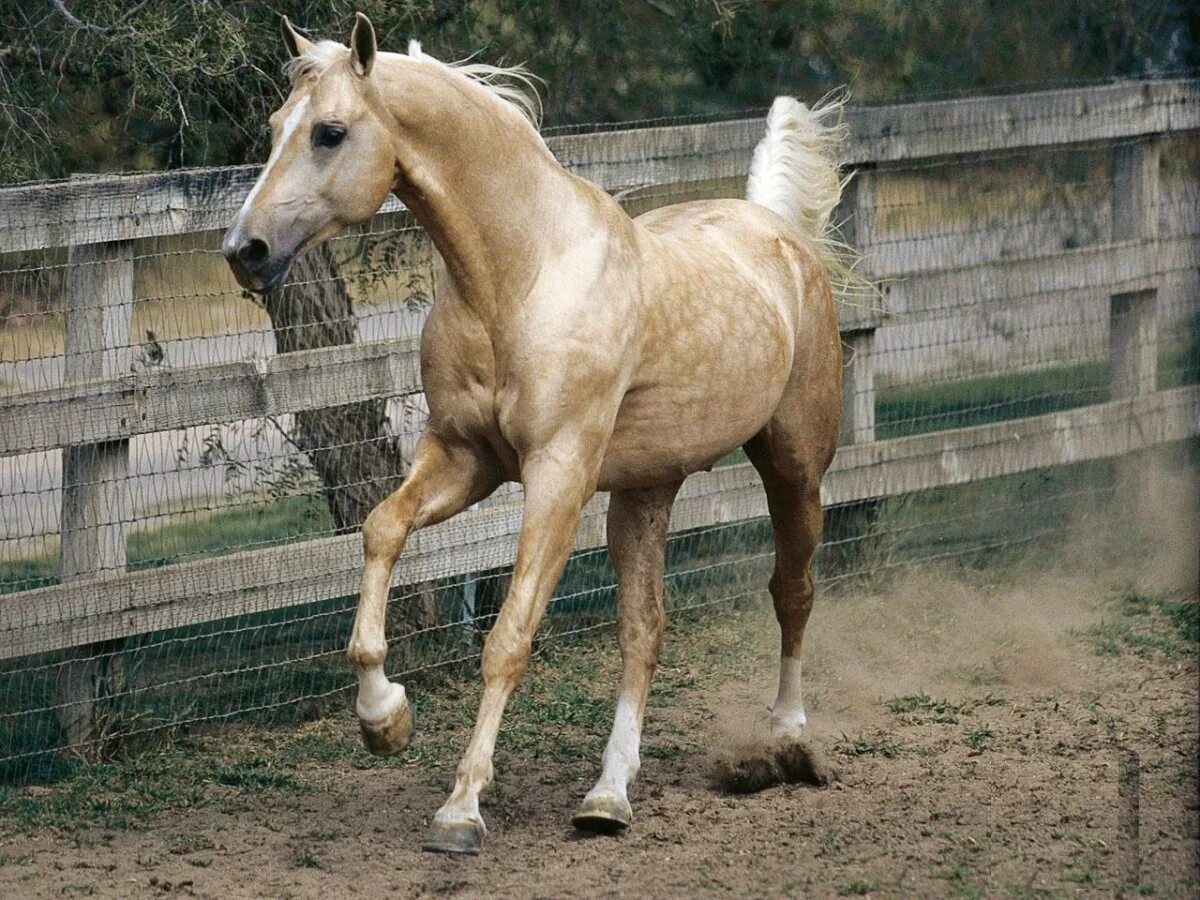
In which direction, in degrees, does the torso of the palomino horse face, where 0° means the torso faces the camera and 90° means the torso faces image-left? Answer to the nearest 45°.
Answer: approximately 45°

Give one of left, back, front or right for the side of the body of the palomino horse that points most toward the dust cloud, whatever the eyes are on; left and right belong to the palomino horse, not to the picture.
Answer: back
